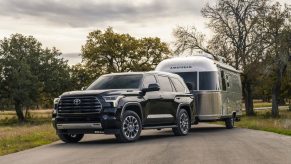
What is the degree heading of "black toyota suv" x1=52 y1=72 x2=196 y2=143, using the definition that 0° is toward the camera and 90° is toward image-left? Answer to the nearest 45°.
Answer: approximately 45°

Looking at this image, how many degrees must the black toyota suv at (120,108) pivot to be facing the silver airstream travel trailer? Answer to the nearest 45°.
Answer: approximately 180°
